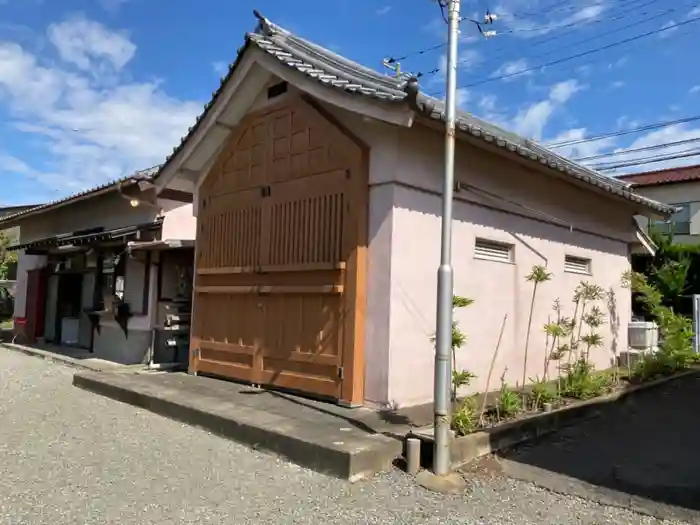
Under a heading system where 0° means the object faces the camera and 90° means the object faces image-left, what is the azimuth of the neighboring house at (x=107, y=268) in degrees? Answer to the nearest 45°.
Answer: approximately 45°

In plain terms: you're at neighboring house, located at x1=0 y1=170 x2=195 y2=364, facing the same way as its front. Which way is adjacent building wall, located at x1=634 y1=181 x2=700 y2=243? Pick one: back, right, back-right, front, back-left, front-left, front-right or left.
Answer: back-left

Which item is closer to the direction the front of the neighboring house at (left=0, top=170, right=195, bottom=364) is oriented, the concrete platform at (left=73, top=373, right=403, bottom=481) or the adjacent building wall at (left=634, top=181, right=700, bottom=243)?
the concrete platform

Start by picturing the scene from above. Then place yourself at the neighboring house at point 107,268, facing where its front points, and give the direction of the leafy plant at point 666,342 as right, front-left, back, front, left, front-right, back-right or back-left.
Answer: left

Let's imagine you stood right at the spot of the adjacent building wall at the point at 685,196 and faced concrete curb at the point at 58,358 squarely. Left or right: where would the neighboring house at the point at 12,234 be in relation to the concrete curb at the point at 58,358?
right

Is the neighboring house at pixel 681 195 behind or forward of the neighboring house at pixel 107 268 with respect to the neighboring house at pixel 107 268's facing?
behind

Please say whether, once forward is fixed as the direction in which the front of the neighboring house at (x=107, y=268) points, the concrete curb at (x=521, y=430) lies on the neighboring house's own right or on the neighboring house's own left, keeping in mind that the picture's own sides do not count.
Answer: on the neighboring house's own left

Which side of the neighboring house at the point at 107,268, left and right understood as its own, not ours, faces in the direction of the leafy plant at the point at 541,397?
left

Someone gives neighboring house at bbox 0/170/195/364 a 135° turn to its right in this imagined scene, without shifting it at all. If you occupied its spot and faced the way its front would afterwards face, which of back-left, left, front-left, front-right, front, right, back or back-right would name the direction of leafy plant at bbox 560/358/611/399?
back-right

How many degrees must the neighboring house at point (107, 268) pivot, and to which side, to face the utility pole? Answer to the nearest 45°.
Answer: approximately 45° to its left

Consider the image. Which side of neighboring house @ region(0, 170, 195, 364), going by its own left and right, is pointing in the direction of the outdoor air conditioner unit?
left

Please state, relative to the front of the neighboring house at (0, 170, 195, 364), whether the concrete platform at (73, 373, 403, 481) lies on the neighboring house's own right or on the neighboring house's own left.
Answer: on the neighboring house's own left
